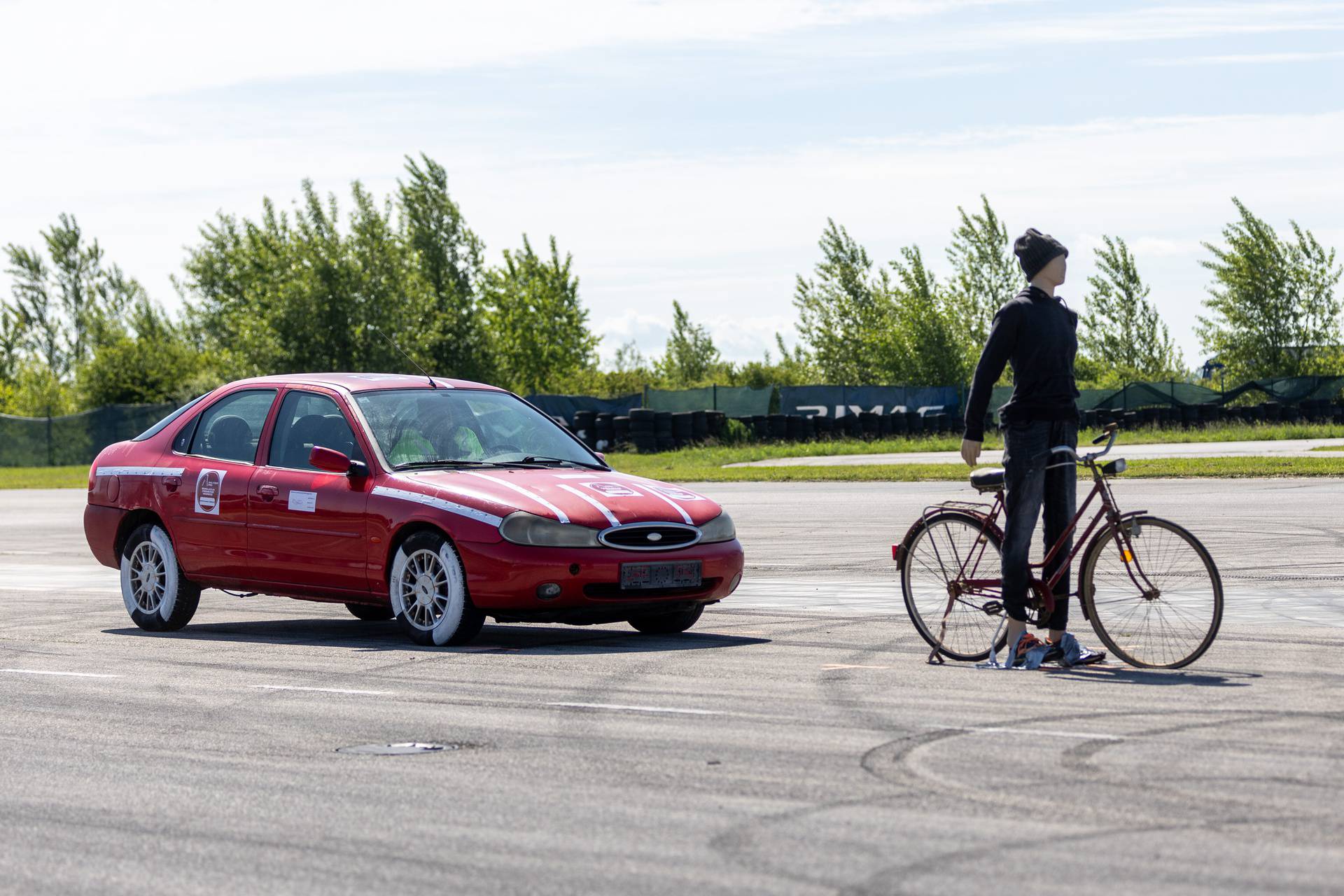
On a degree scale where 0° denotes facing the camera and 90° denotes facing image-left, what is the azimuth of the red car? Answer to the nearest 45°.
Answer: approximately 315°

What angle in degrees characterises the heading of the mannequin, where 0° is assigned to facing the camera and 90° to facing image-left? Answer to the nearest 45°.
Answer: approximately 315°

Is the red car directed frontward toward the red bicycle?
yes

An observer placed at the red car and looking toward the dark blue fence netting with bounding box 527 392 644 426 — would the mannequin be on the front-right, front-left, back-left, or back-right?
back-right

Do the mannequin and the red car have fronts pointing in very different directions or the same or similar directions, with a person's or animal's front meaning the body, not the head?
same or similar directions

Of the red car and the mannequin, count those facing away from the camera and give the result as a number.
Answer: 0

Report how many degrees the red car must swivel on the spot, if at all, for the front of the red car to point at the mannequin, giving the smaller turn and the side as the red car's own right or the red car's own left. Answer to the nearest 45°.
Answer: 0° — it already faces it

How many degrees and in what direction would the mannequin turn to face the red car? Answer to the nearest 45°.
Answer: approximately 135° to its right

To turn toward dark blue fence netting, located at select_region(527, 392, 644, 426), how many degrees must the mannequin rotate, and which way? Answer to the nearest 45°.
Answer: approximately 135° to its left
